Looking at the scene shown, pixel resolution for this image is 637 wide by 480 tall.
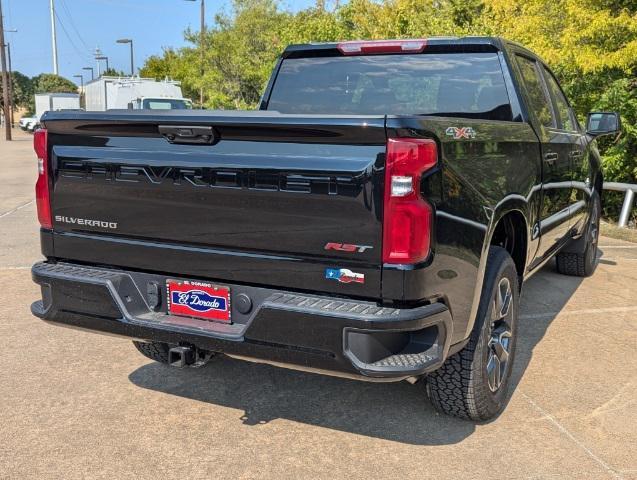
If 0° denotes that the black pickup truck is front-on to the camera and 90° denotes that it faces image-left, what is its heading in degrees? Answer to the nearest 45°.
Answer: approximately 225°
